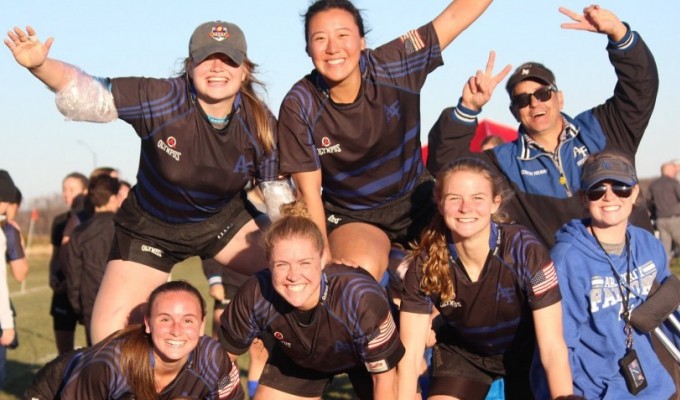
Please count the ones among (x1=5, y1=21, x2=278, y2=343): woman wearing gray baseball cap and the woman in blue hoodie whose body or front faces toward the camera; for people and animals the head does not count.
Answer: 2

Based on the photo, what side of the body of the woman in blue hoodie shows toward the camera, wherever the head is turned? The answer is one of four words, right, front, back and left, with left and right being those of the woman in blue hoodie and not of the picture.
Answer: front

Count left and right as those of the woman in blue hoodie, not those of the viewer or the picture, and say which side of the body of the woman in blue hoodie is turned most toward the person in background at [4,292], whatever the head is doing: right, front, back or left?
right

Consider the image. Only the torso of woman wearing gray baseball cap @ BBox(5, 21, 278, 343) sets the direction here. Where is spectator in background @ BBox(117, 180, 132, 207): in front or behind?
behind

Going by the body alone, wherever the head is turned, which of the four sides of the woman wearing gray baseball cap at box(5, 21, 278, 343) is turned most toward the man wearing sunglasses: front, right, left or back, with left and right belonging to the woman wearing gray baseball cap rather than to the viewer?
left

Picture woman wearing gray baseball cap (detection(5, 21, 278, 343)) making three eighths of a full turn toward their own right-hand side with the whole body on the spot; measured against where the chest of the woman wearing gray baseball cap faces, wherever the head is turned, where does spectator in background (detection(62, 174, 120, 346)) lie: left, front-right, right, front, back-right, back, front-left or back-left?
front-right

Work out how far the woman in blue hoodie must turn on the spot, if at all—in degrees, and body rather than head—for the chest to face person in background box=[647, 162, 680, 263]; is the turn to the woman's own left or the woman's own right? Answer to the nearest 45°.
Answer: approximately 180°

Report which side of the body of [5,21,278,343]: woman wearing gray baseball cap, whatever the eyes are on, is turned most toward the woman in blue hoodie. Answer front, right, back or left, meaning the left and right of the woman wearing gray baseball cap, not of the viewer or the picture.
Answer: left
